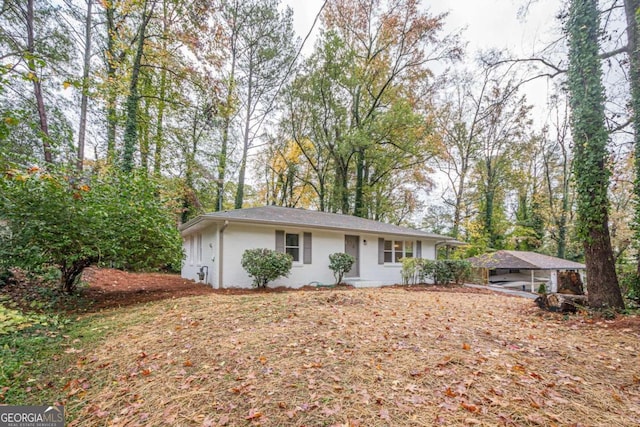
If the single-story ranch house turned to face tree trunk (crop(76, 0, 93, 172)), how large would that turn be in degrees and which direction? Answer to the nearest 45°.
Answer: approximately 135° to its right

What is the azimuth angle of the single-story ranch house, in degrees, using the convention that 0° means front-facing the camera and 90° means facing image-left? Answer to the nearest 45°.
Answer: approximately 315°

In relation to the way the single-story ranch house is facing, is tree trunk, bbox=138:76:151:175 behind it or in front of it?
behind

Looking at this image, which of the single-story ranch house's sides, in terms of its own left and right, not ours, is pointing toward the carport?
left

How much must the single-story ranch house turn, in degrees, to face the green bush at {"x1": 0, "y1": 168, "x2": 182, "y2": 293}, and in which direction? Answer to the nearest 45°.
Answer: approximately 90° to its right

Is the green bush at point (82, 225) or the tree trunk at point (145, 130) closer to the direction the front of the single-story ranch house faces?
the green bush

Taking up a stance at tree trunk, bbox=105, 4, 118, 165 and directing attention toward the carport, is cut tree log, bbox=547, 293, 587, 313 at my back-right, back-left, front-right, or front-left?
front-right
